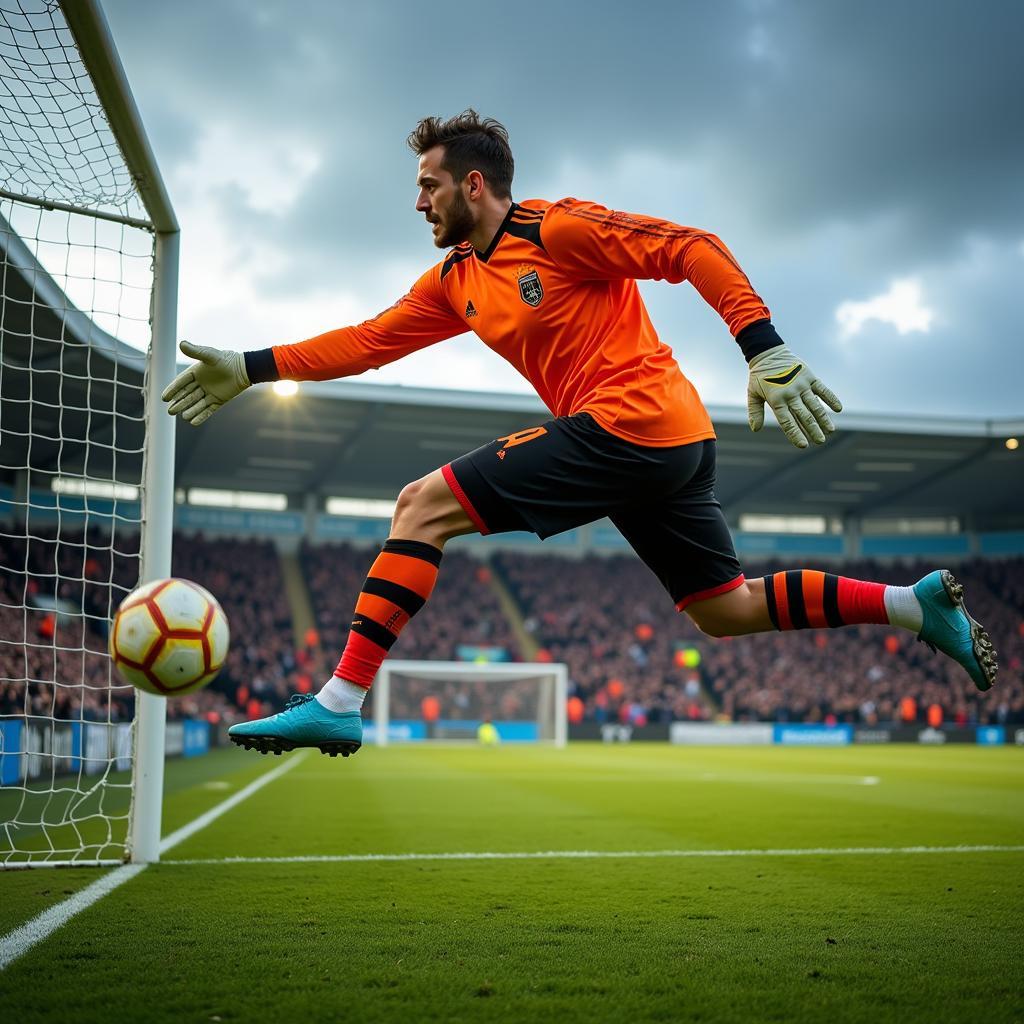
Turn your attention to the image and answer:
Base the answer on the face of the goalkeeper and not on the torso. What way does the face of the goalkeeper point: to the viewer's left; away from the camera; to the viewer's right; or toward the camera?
to the viewer's left

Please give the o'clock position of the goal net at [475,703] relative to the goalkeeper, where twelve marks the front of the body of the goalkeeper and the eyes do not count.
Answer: The goal net is roughly at 3 o'clock from the goalkeeper.

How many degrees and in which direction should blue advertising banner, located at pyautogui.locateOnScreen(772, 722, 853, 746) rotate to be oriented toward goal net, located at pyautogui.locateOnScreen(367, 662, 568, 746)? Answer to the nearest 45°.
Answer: approximately 45° to its right

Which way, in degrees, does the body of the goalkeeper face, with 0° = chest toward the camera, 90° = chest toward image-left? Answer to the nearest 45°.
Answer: approximately 90°

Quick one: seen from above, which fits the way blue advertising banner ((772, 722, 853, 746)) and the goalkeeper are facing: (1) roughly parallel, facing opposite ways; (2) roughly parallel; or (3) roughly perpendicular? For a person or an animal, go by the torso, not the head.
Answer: roughly perpendicular

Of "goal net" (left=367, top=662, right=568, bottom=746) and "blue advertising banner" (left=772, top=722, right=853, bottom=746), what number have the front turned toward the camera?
2

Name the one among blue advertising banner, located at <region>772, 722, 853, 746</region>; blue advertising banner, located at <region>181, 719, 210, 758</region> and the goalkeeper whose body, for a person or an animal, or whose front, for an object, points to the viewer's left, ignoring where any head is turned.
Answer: the goalkeeper

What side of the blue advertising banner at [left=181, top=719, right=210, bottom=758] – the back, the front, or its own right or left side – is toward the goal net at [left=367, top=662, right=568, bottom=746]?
left
